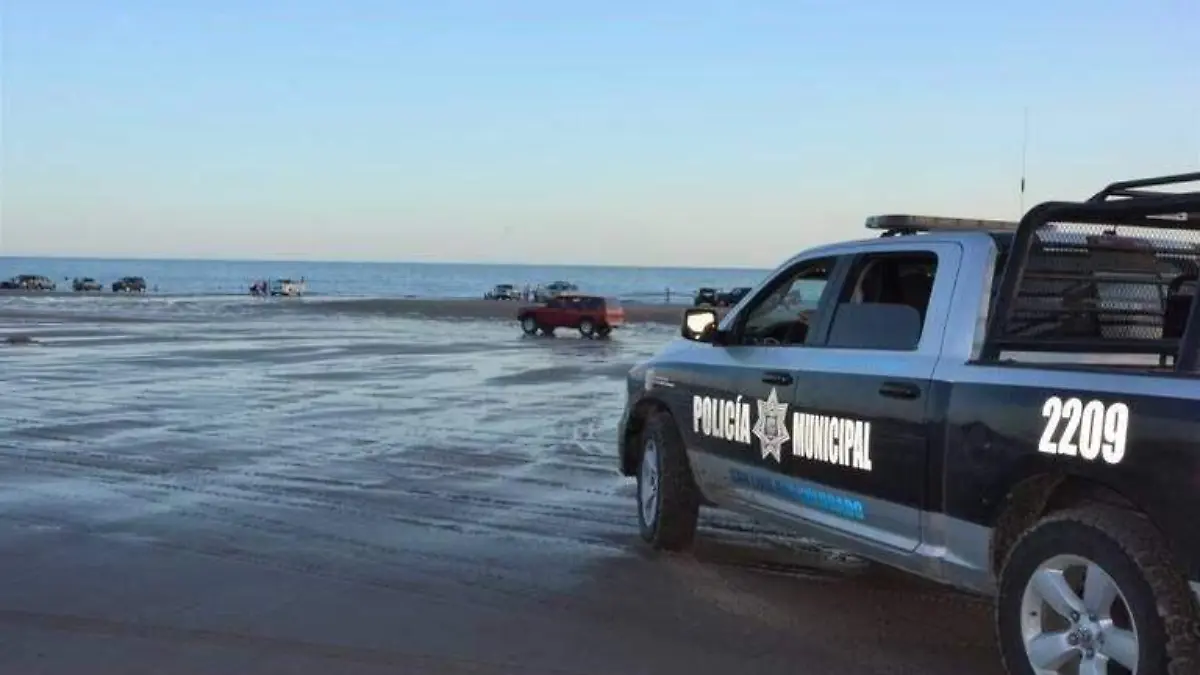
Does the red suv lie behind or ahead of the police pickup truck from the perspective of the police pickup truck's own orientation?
ahead

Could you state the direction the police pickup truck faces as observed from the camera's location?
facing away from the viewer and to the left of the viewer
